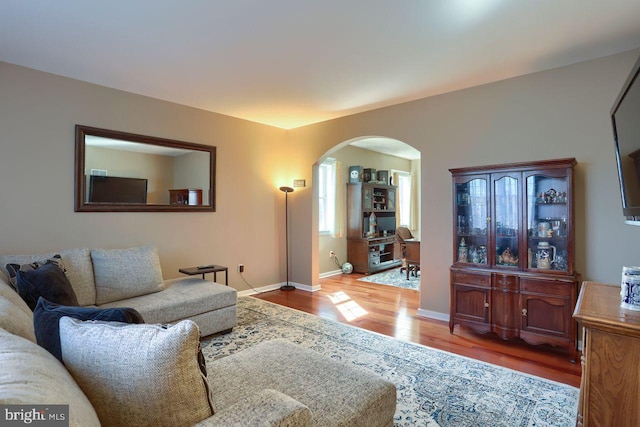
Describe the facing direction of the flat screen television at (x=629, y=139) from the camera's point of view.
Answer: facing to the left of the viewer

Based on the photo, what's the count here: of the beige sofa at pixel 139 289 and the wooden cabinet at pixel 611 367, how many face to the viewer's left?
1

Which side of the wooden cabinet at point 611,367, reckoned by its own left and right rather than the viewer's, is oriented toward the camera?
left

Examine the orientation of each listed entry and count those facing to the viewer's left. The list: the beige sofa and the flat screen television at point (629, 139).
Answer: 1

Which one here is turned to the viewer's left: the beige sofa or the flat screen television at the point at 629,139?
the flat screen television

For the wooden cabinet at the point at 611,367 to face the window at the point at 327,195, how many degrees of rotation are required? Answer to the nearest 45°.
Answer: approximately 45° to its right

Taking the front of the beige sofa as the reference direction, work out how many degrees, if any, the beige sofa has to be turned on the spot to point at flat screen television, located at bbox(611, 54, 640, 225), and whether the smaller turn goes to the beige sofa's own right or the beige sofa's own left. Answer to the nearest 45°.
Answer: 0° — it already faces it

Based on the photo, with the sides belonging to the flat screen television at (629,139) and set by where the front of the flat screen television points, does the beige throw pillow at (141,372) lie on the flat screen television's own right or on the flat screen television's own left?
on the flat screen television's own left

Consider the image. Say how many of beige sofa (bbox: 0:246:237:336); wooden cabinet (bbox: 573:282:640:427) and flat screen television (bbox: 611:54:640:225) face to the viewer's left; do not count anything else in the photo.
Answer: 2

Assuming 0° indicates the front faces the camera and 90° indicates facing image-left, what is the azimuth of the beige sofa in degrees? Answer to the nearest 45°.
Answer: approximately 315°

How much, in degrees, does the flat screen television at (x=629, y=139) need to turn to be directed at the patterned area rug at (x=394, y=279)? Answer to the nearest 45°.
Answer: approximately 45° to its right

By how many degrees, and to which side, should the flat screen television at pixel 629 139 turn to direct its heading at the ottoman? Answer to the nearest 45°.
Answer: approximately 45° to its left

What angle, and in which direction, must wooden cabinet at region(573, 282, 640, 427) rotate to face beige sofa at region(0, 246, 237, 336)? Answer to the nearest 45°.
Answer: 0° — it already faces it
